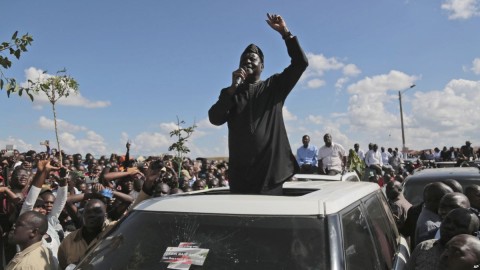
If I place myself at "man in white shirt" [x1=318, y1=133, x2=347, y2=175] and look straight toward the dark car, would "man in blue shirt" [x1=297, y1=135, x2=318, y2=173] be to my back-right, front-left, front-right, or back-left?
back-right

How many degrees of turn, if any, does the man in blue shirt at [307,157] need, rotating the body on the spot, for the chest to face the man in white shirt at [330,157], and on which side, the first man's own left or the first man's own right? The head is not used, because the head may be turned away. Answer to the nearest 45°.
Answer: approximately 45° to the first man's own left

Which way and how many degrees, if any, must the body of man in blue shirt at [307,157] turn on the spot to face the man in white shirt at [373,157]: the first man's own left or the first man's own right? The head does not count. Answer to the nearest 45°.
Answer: approximately 135° to the first man's own left

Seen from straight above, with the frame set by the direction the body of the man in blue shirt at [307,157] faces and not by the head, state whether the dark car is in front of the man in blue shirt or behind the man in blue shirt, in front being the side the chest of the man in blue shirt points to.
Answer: in front

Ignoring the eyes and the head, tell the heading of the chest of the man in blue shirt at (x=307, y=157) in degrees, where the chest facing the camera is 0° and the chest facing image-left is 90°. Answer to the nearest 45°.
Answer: approximately 0°

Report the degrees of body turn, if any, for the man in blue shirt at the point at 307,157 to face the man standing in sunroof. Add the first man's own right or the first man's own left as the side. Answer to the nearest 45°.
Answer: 0° — they already face them

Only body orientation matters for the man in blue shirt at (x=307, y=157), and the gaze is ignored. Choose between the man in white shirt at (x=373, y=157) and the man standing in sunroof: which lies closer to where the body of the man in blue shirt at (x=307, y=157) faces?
the man standing in sunroof

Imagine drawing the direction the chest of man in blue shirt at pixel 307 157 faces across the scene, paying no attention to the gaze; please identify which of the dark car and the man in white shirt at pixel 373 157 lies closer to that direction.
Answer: the dark car
